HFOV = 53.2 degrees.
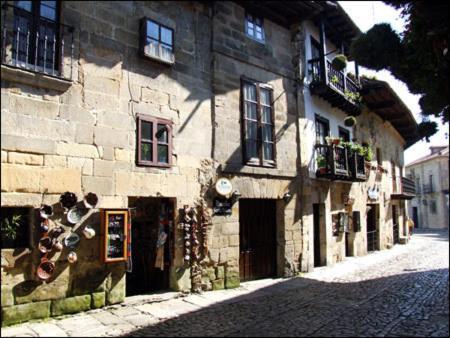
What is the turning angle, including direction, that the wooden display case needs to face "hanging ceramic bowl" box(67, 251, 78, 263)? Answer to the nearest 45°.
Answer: approximately 90° to its right

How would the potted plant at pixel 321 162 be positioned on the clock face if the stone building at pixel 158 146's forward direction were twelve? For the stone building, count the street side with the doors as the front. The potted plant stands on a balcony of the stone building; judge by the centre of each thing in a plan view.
The potted plant is roughly at 9 o'clock from the stone building.

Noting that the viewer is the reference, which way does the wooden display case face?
facing the viewer and to the right of the viewer

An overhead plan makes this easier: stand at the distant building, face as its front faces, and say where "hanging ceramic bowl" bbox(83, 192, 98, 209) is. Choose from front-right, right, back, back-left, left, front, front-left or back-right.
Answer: front-left

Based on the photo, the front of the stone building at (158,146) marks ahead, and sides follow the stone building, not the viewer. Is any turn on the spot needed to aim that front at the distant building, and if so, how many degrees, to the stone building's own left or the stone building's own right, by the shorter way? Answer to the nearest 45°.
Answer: approximately 90° to the stone building's own left

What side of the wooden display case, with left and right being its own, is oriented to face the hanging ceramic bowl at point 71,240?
right

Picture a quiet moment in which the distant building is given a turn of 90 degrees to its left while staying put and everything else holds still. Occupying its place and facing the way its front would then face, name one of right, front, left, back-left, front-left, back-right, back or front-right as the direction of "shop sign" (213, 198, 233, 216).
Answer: front-right

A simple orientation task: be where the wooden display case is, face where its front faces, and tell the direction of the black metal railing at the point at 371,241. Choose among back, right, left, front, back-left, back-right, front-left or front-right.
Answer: left

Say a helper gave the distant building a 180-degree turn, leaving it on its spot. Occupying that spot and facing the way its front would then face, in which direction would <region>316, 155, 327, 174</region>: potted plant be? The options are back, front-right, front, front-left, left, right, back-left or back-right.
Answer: back-right

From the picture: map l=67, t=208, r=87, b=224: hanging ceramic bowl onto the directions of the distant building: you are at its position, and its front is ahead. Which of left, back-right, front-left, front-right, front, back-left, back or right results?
front-left

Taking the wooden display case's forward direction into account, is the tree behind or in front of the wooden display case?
in front

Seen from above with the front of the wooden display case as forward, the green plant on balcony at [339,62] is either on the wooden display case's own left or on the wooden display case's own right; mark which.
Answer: on the wooden display case's own left

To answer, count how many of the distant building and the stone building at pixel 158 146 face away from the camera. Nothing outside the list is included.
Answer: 0

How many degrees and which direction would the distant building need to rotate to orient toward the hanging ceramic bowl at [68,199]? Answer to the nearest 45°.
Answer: approximately 45° to its left

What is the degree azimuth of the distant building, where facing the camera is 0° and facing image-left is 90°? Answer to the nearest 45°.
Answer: approximately 45°

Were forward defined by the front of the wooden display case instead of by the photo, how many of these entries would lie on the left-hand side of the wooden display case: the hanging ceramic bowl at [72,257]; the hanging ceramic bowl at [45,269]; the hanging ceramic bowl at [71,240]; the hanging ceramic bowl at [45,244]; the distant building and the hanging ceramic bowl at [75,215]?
1
